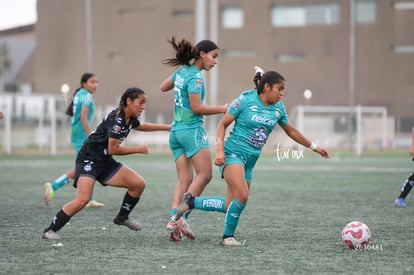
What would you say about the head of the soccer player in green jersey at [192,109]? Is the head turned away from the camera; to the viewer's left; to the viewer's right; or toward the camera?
to the viewer's right

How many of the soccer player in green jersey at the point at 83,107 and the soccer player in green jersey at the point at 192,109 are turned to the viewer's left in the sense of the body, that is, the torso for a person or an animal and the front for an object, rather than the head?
0

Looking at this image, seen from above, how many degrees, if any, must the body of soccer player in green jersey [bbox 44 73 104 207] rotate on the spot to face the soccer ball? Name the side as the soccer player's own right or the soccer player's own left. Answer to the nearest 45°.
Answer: approximately 45° to the soccer player's own right

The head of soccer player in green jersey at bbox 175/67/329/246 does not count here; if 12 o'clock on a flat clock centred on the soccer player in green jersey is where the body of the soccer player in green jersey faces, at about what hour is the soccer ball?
The soccer ball is roughly at 11 o'clock from the soccer player in green jersey.

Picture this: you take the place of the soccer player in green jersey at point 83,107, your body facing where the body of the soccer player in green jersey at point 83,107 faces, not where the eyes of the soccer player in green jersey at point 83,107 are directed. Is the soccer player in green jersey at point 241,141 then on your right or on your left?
on your right

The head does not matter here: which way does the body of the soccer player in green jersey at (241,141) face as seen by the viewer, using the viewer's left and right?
facing the viewer and to the right of the viewer

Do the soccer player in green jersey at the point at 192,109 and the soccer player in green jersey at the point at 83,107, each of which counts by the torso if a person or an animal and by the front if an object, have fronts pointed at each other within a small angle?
no

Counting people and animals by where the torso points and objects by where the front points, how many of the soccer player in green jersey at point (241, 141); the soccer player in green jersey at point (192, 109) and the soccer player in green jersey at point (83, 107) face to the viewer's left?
0

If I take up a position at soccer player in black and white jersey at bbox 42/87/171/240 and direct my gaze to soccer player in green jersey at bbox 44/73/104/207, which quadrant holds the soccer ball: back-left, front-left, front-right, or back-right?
back-right

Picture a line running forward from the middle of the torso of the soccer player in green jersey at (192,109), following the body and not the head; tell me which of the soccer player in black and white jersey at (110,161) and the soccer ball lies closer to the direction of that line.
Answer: the soccer ball

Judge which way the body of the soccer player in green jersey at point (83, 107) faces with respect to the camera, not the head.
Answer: to the viewer's right
